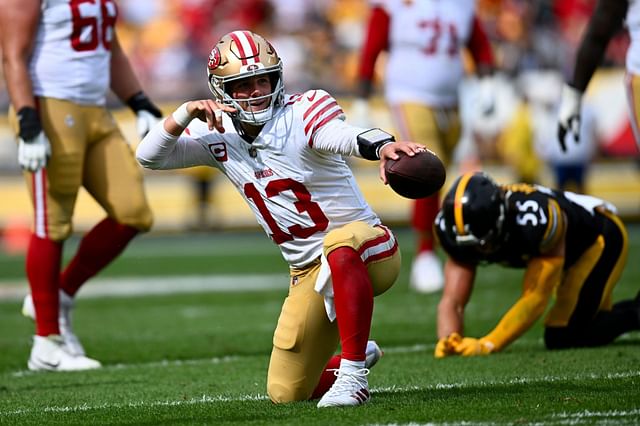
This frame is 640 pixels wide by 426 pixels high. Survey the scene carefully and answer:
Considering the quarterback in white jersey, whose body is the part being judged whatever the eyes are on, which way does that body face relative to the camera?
toward the camera

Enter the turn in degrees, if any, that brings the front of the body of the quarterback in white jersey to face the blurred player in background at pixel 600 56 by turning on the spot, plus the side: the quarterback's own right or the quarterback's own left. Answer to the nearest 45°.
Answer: approximately 135° to the quarterback's own left

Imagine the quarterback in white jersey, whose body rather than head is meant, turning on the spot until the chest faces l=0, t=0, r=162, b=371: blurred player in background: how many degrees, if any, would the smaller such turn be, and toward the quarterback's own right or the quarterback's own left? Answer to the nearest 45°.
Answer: approximately 135° to the quarterback's own right

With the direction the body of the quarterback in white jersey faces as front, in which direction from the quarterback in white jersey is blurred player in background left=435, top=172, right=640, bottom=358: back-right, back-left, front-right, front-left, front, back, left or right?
back-left

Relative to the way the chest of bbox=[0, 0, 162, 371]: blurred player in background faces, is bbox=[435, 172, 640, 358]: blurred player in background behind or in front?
in front
